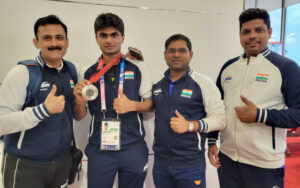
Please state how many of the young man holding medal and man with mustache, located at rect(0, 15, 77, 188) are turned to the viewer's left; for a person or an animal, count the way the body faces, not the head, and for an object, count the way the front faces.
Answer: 0

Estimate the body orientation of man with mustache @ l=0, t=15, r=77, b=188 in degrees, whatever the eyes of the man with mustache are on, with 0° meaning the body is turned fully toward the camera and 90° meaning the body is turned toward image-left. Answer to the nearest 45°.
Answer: approximately 315°
